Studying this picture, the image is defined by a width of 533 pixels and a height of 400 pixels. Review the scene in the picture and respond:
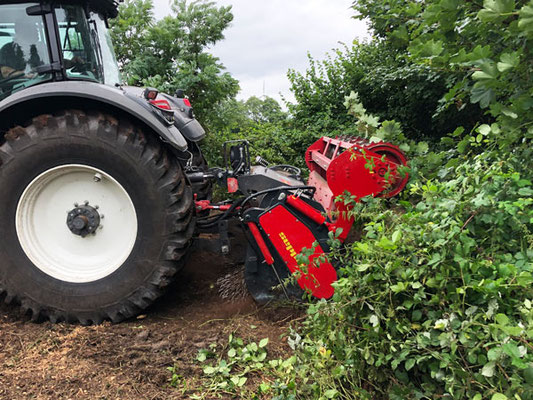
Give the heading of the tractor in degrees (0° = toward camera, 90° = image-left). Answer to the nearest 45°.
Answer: approximately 90°

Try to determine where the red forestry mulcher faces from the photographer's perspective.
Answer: facing to the right of the viewer

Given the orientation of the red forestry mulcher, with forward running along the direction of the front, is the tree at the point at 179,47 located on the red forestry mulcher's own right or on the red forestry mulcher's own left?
on the red forestry mulcher's own left

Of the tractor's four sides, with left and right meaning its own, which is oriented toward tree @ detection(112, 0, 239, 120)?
right

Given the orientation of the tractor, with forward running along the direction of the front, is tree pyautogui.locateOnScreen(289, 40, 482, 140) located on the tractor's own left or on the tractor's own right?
on the tractor's own right
